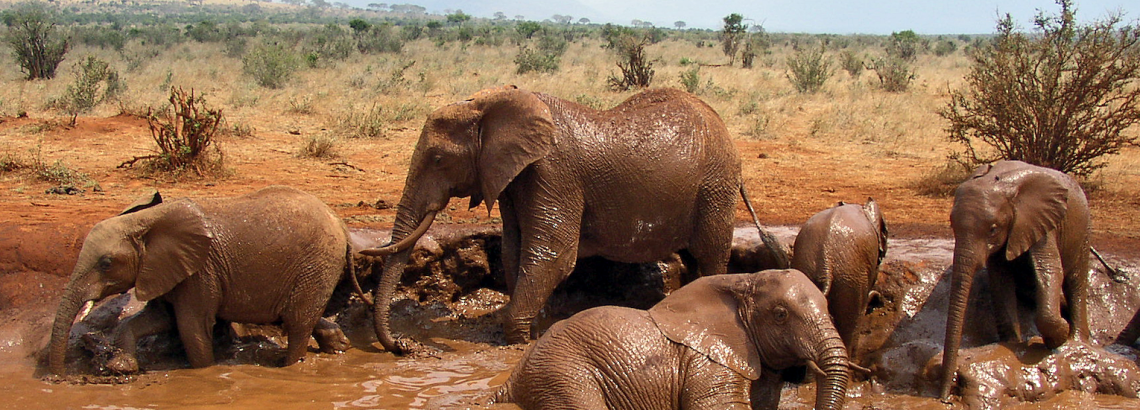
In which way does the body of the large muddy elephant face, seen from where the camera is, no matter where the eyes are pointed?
to the viewer's left

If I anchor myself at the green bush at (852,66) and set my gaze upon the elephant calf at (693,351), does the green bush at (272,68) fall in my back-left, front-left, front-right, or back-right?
front-right

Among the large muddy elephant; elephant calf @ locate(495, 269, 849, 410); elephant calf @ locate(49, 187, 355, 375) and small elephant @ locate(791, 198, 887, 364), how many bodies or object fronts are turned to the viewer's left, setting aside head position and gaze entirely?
2

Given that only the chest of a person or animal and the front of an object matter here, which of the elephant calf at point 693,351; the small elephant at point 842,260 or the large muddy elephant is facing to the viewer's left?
the large muddy elephant

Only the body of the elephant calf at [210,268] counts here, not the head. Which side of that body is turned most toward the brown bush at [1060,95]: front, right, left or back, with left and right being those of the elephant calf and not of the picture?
back

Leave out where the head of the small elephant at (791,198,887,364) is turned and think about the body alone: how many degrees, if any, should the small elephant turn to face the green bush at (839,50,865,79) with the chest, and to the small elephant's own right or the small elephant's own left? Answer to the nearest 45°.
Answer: approximately 45° to the small elephant's own left

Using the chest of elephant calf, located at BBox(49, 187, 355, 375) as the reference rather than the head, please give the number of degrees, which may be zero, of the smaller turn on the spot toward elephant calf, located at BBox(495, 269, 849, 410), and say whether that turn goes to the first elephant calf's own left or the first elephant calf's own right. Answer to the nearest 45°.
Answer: approximately 135° to the first elephant calf's own left

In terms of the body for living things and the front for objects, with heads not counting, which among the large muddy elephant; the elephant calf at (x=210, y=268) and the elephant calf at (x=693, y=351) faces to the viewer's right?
the elephant calf at (x=693, y=351)

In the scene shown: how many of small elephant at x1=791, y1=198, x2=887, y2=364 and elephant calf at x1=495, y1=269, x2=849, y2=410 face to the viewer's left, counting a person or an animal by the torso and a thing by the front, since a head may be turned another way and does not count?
0

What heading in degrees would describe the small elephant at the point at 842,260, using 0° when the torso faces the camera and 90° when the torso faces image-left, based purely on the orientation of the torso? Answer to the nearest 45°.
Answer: approximately 225°

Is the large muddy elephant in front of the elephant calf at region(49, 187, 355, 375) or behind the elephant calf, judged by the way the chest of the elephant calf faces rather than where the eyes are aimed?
behind

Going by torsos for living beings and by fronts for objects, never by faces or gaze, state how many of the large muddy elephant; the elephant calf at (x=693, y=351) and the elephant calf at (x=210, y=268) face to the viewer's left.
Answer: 2

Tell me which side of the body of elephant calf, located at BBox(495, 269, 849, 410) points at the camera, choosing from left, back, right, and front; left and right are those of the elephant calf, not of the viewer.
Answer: right
